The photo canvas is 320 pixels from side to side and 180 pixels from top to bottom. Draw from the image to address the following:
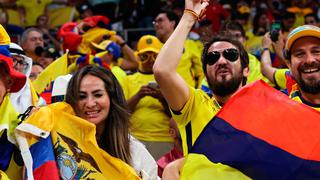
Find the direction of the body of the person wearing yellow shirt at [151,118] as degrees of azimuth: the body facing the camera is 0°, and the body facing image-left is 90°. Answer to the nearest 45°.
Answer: approximately 0°

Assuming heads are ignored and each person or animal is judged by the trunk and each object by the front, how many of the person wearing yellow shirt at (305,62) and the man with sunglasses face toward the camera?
2

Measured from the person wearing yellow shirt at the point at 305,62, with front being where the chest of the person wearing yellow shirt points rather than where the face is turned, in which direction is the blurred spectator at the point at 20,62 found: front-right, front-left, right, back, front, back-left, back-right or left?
right

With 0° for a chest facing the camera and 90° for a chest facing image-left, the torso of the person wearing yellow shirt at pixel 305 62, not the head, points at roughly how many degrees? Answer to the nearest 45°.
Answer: approximately 0°

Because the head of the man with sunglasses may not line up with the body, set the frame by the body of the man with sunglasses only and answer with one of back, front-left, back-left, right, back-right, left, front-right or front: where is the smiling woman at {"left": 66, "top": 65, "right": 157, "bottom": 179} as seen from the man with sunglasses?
right

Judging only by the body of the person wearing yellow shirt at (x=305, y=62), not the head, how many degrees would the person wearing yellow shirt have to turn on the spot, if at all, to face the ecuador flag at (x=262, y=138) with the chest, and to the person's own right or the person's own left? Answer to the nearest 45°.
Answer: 0° — they already face it

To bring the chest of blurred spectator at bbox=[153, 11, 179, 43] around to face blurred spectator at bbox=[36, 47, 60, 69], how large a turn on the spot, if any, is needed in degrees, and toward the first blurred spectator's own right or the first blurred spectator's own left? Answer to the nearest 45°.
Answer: approximately 45° to the first blurred spectator's own right

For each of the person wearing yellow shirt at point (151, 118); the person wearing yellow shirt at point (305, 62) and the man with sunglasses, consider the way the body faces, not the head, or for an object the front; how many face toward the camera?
3

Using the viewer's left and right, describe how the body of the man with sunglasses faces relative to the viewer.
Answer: facing the viewer
